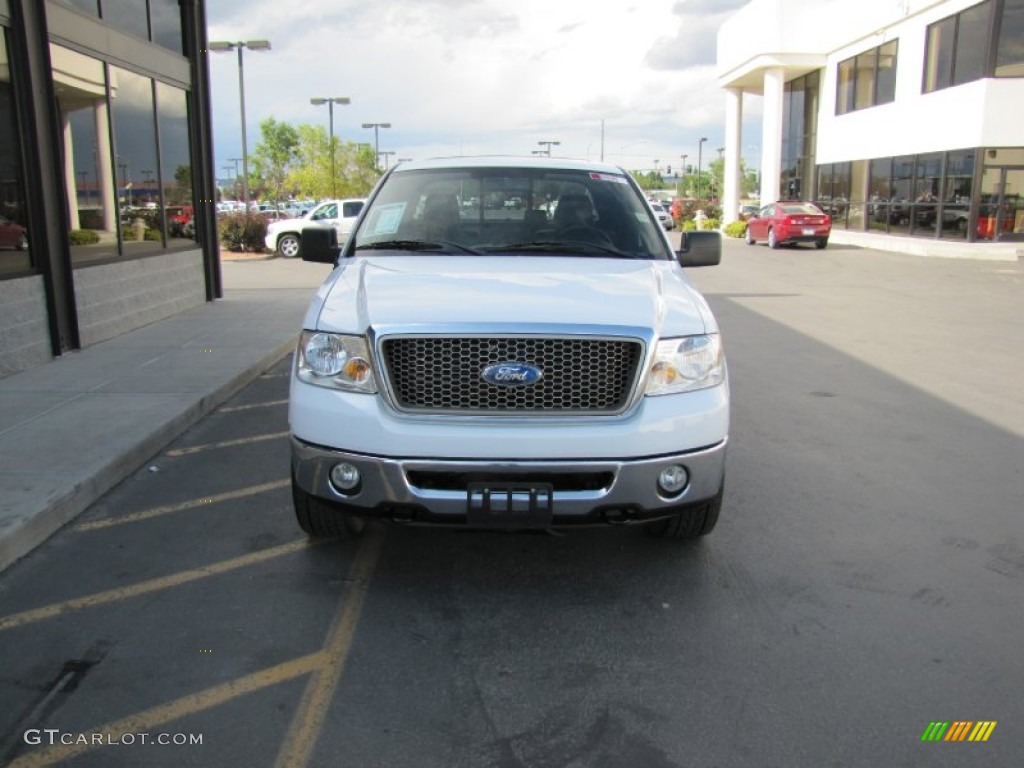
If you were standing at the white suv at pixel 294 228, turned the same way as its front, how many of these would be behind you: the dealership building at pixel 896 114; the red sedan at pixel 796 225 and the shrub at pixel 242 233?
2

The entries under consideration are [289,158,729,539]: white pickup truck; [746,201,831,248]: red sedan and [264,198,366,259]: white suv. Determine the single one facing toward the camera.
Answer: [289,158,729,539]: white pickup truck

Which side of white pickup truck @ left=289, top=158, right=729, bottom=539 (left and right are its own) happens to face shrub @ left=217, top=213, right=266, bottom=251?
back

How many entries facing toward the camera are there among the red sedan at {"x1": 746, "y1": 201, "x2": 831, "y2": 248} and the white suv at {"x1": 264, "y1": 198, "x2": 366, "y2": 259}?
0

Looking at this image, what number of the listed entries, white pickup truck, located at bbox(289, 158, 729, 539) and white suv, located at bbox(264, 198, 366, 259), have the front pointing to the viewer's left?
1

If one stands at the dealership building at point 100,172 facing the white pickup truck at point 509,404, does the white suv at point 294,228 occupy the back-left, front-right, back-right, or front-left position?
back-left

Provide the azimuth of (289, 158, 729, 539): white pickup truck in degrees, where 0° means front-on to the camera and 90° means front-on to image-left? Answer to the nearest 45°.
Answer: approximately 0°

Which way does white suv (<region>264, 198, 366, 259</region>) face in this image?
to the viewer's left

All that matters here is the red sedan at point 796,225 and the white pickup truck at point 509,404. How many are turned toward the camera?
1

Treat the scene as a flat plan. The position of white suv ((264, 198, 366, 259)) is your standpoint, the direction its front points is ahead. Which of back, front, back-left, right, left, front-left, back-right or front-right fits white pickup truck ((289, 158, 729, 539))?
left

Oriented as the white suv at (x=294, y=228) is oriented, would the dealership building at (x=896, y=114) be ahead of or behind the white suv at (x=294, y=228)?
behind

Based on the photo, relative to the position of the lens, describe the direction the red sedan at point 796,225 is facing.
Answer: facing away from the viewer and to the left of the viewer

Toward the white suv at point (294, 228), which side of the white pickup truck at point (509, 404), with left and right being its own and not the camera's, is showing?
back

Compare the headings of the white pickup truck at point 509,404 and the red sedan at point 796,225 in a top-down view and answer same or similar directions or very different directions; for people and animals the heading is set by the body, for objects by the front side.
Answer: very different directions

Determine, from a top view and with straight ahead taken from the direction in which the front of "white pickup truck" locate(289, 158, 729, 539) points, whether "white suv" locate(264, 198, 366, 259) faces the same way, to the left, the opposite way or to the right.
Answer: to the right

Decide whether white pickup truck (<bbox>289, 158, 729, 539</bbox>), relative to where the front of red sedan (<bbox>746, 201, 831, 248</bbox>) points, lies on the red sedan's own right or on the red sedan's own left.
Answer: on the red sedan's own left
